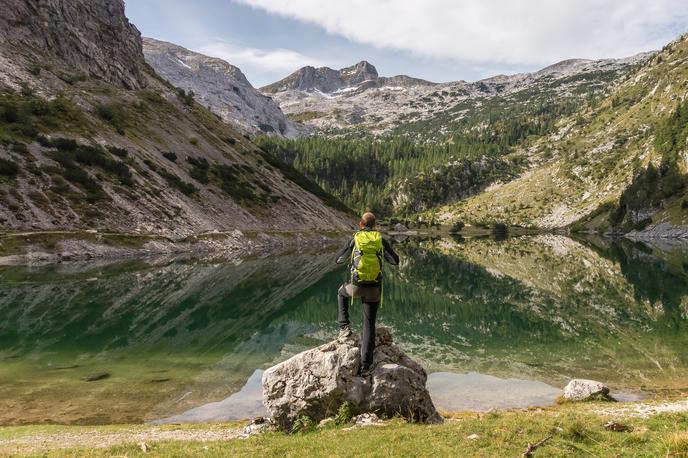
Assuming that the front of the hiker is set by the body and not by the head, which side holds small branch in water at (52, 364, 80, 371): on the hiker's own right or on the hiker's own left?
on the hiker's own left

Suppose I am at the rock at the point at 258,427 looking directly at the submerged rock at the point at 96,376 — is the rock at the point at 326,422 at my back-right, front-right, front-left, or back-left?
back-right

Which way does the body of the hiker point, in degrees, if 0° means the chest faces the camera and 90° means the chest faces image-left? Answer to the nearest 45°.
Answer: approximately 180°

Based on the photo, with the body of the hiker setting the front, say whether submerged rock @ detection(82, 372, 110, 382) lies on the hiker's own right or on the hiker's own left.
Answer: on the hiker's own left

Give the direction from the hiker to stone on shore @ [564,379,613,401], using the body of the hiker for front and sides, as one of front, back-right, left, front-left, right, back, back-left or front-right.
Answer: front-right
